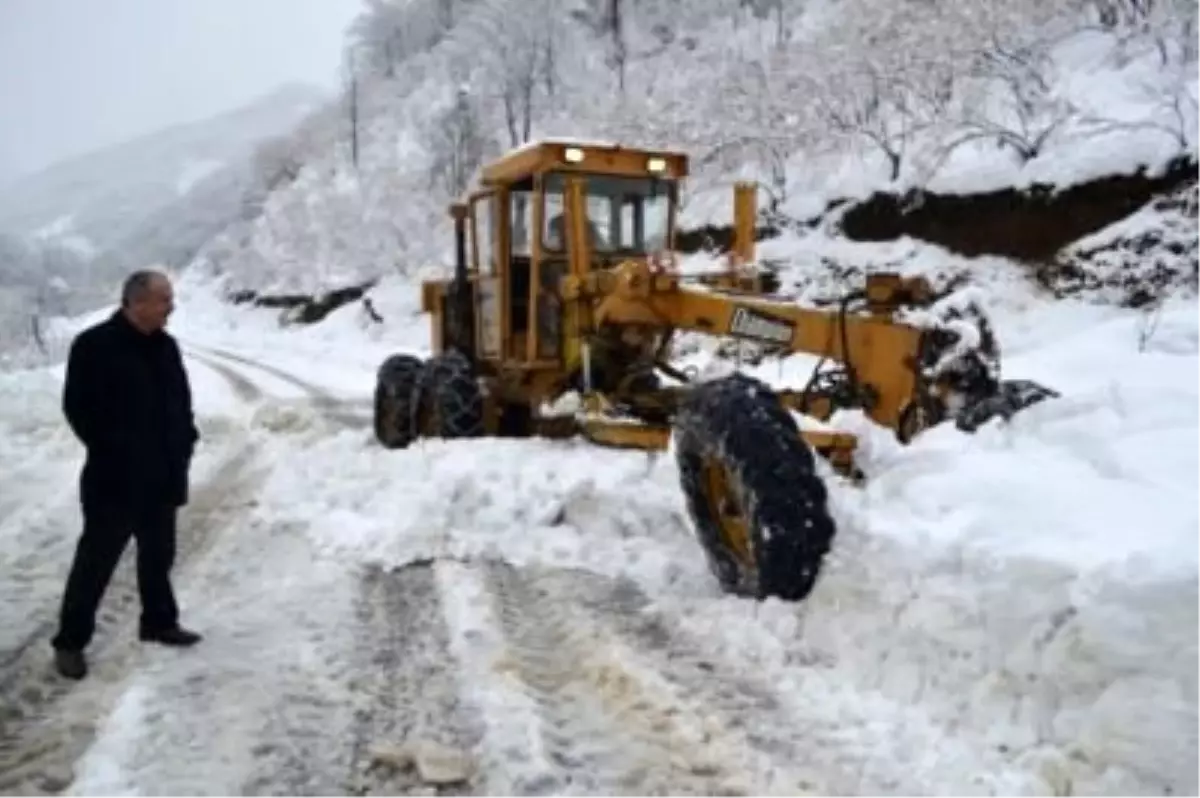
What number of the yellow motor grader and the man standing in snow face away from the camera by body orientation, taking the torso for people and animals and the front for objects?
0

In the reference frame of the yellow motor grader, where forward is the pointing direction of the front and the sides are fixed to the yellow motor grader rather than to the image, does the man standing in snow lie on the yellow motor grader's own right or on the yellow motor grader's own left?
on the yellow motor grader's own right

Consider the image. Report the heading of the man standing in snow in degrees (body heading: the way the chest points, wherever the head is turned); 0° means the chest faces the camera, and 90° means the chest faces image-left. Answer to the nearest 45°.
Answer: approximately 315°

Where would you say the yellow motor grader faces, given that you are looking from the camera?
facing the viewer and to the right of the viewer
